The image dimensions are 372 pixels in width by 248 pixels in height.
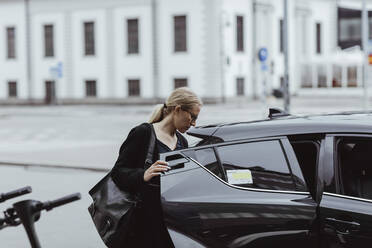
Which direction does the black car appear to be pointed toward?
to the viewer's right

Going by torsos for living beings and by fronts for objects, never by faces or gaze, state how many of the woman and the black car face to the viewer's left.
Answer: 0

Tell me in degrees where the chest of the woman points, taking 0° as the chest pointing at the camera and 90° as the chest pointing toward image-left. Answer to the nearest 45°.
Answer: approximately 315°

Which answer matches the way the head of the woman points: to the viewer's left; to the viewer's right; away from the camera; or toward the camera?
to the viewer's right

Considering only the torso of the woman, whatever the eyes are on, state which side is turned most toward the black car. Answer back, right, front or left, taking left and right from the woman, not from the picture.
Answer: front
